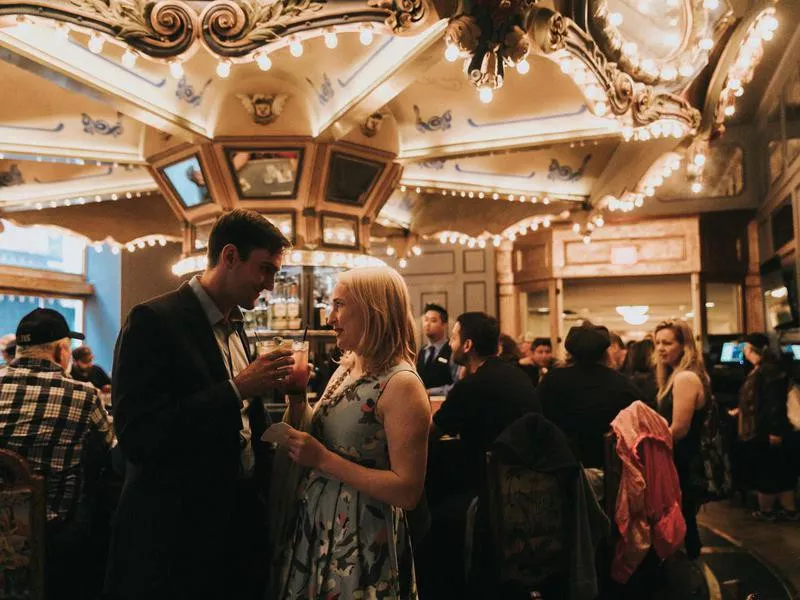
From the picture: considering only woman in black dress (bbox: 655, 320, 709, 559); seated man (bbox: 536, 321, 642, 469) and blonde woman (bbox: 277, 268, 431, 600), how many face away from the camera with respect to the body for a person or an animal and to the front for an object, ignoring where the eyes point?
1

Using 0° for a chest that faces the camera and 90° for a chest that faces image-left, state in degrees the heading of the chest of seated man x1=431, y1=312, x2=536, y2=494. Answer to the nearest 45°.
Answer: approximately 135°

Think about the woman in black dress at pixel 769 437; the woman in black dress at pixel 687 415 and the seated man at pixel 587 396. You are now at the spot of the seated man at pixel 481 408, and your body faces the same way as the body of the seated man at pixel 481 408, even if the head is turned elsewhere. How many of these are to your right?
3

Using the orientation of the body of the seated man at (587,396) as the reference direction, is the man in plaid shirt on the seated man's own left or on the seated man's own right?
on the seated man's own left

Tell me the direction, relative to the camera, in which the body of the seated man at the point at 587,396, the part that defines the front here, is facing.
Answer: away from the camera

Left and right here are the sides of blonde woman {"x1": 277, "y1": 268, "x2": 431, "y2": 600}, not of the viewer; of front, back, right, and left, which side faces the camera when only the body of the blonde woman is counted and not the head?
left

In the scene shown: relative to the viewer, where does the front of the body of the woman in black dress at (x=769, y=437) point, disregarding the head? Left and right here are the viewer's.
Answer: facing to the left of the viewer

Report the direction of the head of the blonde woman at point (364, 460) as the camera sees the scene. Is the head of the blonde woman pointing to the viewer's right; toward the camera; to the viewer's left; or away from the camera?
to the viewer's left

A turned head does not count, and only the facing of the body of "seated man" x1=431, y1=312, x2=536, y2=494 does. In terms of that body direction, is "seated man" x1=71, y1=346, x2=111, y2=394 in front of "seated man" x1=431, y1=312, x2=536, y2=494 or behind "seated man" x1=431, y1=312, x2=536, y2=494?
in front

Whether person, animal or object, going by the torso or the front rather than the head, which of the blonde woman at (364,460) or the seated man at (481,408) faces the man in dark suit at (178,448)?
the blonde woman

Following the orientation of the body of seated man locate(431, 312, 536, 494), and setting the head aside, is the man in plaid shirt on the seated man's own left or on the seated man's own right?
on the seated man's own left

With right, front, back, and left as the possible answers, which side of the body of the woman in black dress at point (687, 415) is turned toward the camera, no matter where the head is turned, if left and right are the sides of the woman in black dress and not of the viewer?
left

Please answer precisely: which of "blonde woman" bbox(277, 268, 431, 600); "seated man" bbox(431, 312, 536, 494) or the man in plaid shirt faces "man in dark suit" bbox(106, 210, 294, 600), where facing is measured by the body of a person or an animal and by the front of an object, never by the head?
the blonde woman

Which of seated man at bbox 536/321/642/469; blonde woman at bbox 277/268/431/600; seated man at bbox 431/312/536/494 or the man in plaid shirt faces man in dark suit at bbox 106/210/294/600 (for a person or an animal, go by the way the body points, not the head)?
the blonde woman
